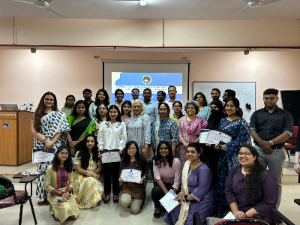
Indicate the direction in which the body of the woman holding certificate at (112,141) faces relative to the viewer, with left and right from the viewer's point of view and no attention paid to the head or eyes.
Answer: facing the viewer

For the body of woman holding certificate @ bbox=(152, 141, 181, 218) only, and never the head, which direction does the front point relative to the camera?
toward the camera

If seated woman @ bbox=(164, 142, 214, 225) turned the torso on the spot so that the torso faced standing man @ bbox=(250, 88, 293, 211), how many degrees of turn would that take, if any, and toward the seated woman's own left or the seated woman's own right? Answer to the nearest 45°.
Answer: approximately 135° to the seated woman's own left

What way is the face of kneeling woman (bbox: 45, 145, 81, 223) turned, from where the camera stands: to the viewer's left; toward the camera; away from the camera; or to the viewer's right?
toward the camera

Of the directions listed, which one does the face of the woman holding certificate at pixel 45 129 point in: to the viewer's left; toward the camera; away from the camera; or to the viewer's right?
toward the camera

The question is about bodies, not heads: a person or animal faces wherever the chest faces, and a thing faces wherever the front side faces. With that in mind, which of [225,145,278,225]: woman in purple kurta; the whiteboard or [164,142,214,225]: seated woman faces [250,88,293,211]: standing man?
the whiteboard

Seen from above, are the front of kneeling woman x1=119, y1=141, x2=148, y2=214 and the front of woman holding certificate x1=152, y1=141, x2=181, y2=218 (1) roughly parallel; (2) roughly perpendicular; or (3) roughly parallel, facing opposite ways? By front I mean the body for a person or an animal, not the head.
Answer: roughly parallel

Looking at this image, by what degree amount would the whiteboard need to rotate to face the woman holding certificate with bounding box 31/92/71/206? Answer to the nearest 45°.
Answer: approximately 45° to its right

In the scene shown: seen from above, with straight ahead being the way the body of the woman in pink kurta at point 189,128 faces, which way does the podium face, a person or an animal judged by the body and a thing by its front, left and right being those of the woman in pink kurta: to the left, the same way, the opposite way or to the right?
the same way

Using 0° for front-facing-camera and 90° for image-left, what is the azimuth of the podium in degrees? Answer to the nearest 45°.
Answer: approximately 45°

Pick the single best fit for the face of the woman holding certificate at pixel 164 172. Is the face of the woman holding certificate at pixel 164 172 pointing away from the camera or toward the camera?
toward the camera

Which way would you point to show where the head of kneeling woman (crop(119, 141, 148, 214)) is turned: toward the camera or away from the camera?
toward the camera

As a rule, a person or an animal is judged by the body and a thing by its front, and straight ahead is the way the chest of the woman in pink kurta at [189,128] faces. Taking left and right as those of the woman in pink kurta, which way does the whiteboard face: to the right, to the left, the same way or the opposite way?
the same way

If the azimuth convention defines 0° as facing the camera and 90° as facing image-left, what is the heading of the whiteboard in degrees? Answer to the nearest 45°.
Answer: approximately 0°

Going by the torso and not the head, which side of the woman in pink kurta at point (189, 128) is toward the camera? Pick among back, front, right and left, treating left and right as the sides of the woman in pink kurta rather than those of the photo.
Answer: front
